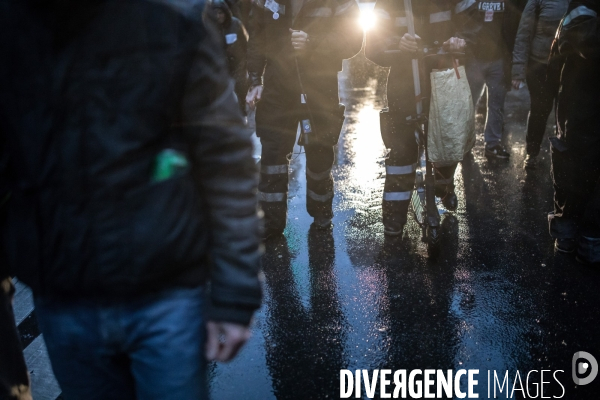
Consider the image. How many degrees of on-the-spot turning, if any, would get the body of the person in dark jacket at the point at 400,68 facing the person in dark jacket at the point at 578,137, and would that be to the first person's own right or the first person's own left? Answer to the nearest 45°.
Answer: approximately 90° to the first person's own left

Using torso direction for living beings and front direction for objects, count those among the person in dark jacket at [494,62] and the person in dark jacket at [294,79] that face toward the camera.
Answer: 2

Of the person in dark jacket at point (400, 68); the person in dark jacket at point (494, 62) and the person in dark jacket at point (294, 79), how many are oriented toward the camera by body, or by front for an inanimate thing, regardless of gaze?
3

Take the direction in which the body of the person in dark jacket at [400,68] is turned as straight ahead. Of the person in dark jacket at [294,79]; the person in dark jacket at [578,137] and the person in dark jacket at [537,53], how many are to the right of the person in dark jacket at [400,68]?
1

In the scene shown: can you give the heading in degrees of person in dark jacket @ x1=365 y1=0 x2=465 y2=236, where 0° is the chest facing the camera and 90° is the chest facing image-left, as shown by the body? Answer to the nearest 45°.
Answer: approximately 0°

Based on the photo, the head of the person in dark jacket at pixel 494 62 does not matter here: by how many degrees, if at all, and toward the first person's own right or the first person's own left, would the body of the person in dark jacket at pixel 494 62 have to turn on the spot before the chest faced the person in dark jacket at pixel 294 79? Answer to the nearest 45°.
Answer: approximately 45° to the first person's own right

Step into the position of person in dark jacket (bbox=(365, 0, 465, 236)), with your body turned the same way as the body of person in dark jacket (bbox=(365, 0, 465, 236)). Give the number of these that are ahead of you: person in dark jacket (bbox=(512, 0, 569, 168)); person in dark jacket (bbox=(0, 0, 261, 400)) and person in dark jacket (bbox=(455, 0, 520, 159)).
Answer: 1

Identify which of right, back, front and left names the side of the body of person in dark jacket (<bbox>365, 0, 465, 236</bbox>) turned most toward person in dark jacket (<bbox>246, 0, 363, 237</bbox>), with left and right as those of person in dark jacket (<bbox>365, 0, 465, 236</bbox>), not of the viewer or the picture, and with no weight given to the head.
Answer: right
